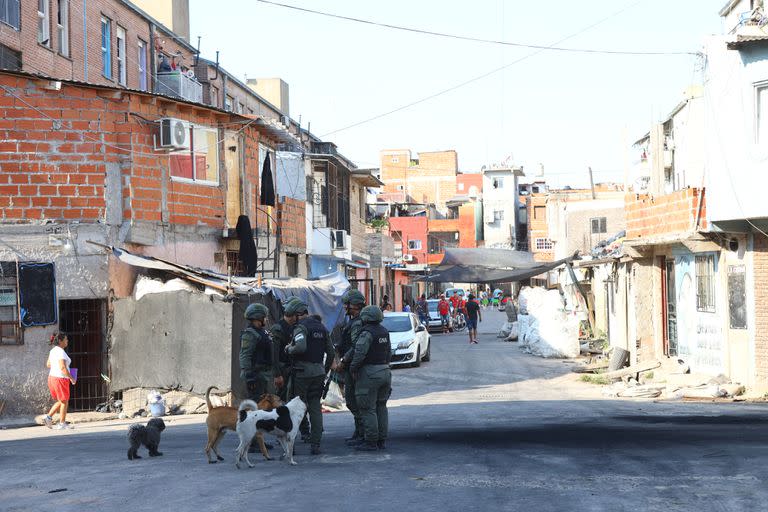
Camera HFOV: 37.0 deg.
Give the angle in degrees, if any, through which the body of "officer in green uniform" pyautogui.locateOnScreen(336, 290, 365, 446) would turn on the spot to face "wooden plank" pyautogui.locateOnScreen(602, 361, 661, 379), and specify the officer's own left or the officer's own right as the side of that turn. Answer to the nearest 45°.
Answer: approximately 135° to the officer's own right

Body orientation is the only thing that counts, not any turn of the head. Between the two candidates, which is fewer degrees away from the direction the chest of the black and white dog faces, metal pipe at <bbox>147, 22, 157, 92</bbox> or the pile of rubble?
the pile of rubble

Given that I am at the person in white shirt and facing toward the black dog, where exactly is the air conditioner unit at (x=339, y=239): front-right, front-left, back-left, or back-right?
back-left

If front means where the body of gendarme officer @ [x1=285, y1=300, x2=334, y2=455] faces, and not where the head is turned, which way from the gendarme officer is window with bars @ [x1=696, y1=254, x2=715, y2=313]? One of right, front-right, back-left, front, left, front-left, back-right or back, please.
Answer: right

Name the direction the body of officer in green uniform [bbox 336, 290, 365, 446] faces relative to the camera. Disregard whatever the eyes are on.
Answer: to the viewer's left

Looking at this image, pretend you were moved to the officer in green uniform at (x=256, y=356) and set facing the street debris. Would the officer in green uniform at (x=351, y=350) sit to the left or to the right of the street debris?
right

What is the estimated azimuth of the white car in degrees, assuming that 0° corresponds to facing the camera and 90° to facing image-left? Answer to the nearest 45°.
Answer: approximately 45°

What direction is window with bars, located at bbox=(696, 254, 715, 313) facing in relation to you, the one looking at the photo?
facing the viewer and to the left of the viewer

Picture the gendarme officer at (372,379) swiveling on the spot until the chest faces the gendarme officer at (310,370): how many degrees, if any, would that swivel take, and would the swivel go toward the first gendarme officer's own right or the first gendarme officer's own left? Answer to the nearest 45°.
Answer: approximately 45° to the first gendarme officer's own left

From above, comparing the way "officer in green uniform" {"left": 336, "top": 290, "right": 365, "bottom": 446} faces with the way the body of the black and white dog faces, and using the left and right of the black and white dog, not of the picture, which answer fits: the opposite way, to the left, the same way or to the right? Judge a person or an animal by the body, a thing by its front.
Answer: the opposite way

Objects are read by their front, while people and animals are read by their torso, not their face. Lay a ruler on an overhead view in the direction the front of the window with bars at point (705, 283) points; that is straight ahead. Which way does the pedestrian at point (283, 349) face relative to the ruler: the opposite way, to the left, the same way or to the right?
the opposite way

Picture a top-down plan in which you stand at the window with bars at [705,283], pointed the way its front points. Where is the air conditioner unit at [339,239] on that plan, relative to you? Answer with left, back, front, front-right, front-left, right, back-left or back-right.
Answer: right

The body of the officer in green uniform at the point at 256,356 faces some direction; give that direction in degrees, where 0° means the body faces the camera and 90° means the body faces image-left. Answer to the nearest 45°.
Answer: approximately 270°

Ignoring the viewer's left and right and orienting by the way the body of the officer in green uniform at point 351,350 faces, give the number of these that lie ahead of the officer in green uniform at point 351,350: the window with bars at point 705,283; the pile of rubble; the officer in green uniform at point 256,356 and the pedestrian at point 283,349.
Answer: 2
